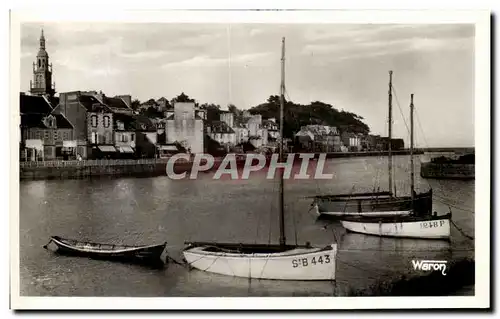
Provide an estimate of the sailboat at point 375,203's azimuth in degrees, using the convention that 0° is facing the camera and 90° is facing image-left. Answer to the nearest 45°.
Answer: approximately 270°

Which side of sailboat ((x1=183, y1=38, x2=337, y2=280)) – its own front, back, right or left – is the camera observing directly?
right

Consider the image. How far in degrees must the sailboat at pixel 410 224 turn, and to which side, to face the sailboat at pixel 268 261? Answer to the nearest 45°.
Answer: approximately 180°

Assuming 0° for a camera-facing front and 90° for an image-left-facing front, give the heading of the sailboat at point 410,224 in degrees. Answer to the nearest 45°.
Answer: approximately 270°
